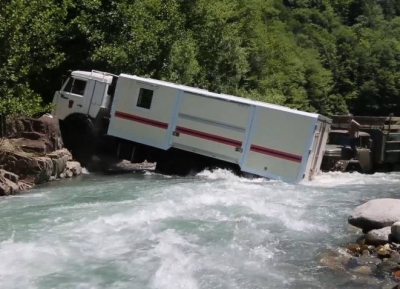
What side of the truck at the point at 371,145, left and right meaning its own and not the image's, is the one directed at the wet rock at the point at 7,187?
front

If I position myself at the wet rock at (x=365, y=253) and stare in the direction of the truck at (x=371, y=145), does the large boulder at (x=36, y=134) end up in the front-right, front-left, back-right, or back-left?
front-left

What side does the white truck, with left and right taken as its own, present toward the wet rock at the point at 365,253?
left

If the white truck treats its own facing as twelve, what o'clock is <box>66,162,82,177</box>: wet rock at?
The wet rock is roughly at 12 o'clock from the white truck.

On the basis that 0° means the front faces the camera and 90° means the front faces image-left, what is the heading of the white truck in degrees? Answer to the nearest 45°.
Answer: approximately 90°

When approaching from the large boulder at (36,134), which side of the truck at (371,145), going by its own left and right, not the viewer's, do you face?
front

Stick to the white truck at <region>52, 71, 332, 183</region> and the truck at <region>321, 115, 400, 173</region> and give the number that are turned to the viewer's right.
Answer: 0

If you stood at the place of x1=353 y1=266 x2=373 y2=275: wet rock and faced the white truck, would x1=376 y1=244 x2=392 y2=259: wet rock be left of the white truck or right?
right

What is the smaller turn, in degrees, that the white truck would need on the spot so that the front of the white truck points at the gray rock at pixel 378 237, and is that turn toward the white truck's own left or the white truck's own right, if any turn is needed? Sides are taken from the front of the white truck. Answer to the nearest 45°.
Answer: approximately 135° to the white truck's own left

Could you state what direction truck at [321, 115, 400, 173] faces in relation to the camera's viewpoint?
facing the viewer and to the left of the viewer
